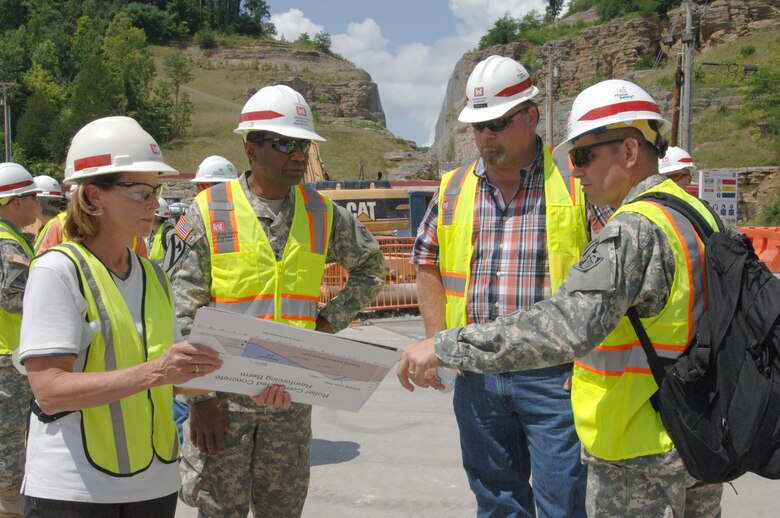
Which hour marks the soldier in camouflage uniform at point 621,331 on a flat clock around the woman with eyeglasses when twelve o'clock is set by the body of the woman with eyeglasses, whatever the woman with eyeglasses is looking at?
The soldier in camouflage uniform is roughly at 11 o'clock from the woman with eyeglasses.

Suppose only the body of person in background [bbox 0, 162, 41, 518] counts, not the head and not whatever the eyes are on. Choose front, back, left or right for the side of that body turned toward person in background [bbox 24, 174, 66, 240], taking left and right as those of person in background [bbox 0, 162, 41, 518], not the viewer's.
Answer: left

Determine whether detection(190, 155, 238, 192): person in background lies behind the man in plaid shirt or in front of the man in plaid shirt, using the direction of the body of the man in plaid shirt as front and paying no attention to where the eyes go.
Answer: behind

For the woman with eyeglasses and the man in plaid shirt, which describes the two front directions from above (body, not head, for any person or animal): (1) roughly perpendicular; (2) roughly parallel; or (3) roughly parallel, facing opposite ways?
roughly perpendicular

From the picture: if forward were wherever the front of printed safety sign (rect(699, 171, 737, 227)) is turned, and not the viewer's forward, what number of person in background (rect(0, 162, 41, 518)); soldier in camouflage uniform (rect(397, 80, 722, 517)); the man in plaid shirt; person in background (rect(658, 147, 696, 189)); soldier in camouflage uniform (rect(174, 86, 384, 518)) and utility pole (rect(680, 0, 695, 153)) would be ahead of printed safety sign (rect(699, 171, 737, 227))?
5

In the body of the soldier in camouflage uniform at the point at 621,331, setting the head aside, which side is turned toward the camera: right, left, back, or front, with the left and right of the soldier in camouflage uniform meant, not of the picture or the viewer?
left

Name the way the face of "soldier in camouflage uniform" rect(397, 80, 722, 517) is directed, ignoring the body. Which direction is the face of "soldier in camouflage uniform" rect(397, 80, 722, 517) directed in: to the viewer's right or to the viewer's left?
to the viewer's left

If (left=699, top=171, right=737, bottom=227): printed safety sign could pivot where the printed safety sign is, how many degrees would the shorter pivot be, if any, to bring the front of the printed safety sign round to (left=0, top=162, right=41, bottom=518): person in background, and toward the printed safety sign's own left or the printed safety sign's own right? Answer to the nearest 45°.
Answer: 0° — it already faces them

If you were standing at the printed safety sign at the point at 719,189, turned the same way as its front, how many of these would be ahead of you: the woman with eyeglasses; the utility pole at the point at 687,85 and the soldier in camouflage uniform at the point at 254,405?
2

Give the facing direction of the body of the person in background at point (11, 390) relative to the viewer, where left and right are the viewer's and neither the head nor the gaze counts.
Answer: facing to the right of the viewer

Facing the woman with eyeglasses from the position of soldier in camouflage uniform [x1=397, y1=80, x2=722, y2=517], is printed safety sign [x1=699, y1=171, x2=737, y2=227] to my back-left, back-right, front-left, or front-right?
back-right

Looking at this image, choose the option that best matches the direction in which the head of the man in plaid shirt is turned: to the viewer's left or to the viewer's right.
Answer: to the viewer's left
